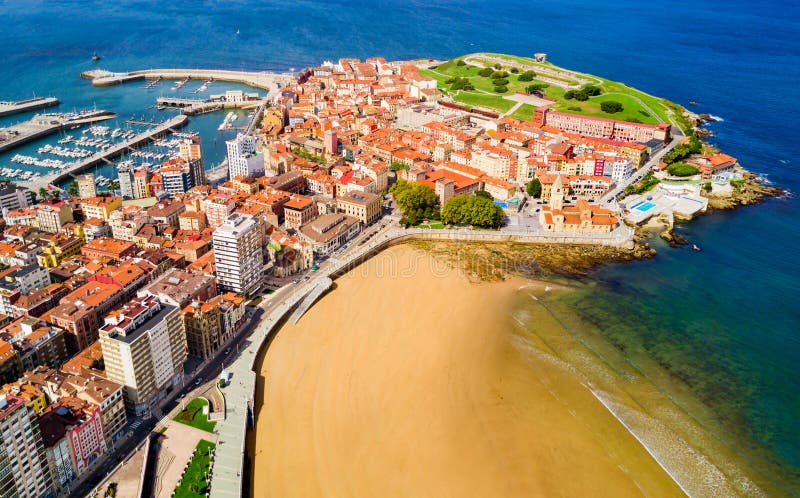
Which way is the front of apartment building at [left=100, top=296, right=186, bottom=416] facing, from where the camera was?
facing the viewer and to the right of the viewer

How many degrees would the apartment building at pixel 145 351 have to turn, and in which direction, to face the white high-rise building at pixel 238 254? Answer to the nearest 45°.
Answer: approximately 90° to its left
